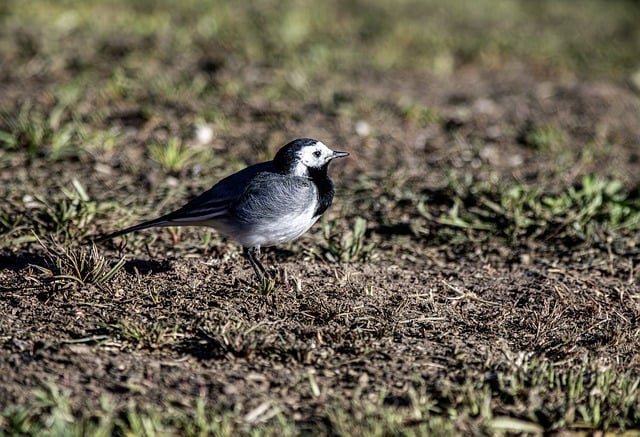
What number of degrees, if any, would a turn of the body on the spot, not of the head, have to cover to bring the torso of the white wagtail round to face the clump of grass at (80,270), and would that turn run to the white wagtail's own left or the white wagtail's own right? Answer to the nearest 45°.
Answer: approximately 180°

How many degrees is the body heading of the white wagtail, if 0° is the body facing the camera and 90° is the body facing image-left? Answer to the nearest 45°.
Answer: approximately 270°

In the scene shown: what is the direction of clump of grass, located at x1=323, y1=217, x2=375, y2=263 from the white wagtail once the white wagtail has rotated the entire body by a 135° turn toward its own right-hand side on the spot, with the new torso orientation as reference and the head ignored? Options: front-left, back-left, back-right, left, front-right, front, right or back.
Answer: back

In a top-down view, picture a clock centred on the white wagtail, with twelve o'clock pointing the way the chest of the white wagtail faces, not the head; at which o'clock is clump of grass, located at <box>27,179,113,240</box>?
The clump of grass is roughly at 7 o'clock from the white wagtail.
